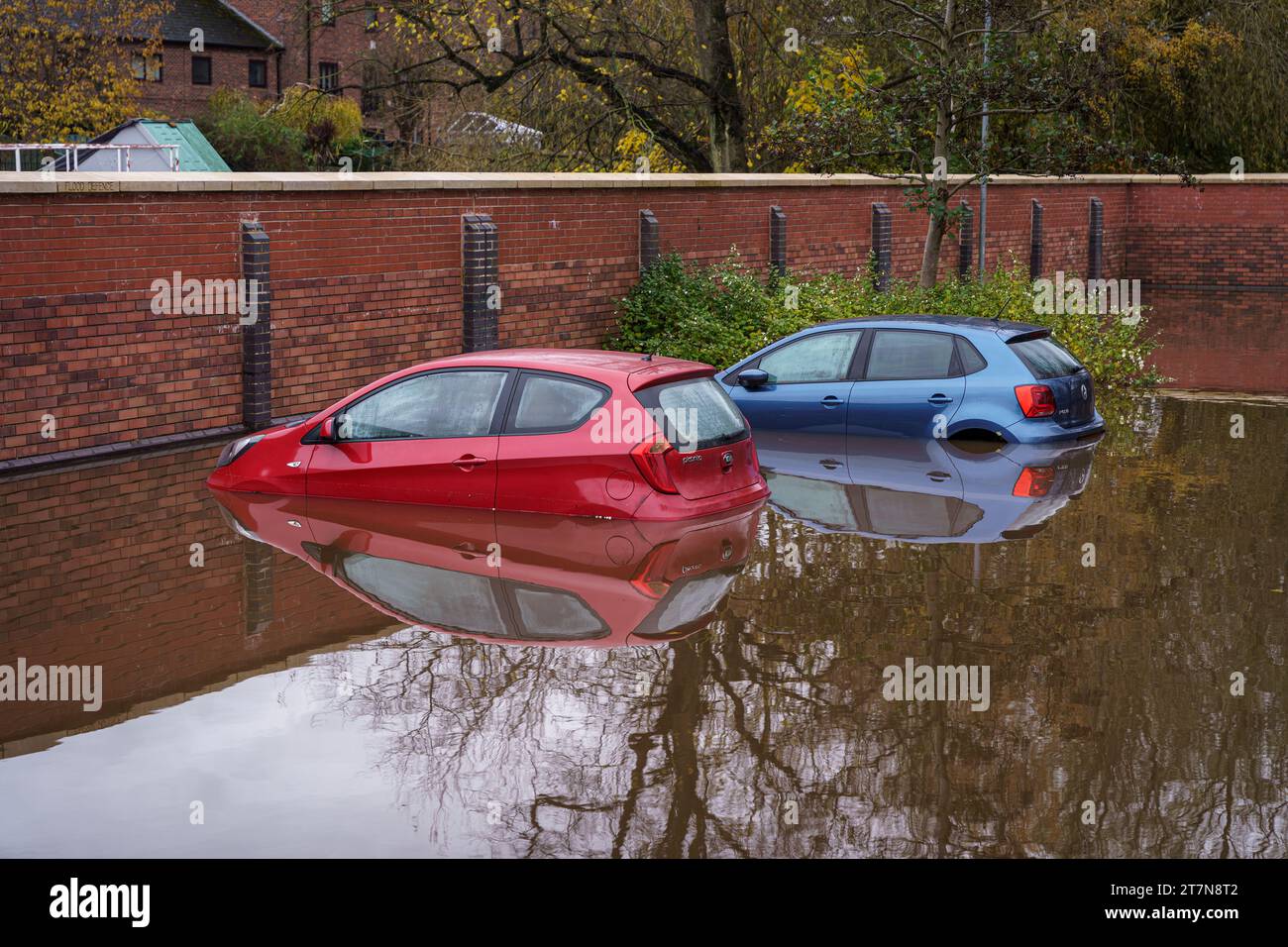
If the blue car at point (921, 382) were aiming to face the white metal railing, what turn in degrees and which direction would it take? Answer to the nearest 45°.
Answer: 0° — it already faces it

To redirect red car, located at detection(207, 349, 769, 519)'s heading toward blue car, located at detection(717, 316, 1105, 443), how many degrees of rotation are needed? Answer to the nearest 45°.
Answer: approximately 90° to its right

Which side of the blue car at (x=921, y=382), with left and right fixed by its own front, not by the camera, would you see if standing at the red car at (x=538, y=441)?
left

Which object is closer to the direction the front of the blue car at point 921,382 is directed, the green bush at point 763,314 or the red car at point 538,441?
the green bush

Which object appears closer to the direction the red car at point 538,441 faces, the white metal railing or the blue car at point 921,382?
the white metal railing

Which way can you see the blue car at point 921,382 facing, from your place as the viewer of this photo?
facing away from the viewer and to the left of the viewer

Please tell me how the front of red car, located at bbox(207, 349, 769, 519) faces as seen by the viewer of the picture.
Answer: facing away from the viewer and to the left of the viewer

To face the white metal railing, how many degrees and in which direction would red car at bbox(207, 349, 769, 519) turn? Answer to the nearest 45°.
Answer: approximately 45° to its right
